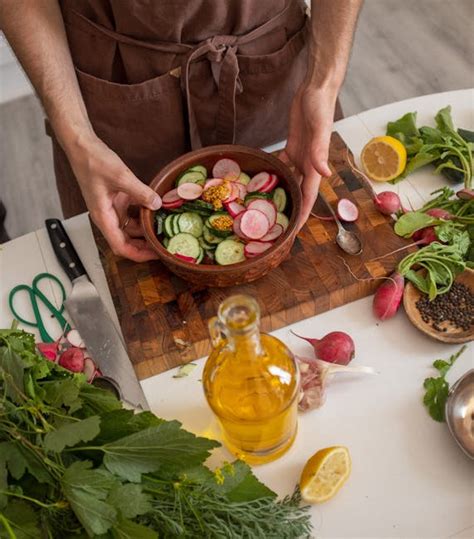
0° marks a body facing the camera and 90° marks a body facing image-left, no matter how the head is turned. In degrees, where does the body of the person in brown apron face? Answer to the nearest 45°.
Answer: approximately 0°
